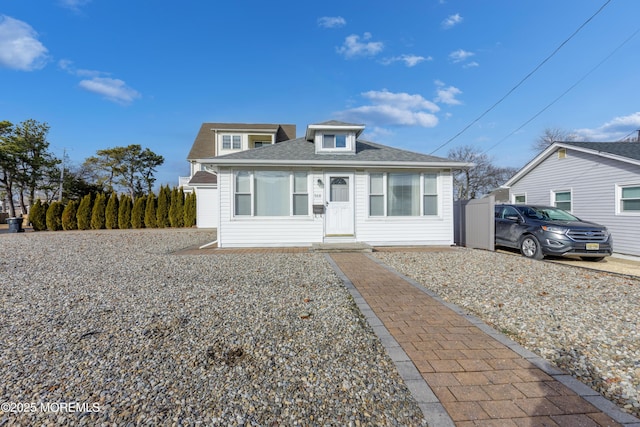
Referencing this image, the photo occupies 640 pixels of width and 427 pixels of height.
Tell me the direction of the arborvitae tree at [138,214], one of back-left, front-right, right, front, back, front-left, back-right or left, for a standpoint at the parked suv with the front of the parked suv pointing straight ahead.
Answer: back-right

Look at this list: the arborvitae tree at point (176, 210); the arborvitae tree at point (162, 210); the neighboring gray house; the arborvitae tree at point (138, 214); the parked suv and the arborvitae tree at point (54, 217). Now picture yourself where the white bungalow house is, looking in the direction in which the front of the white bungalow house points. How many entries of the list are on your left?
2

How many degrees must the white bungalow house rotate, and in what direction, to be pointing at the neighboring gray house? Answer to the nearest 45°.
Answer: approximately 90° to its left

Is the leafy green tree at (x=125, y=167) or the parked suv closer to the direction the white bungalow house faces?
the parked suv

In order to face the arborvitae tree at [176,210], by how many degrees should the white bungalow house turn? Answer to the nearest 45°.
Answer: approximately 135° to its right

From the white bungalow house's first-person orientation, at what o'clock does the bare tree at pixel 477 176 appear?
The bare tree is roughly at 7 o'clock from the white bungalow house.

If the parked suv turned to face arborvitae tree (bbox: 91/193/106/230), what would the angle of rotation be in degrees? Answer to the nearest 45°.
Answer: approximately 135° to its right

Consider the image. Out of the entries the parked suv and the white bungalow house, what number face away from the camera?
0

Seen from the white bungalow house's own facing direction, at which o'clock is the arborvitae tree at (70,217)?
The arborvitae tree is roughly at 4 o'clock from the white bungalow house.

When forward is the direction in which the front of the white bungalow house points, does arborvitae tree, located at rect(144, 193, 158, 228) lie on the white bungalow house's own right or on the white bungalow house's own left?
on the white bungalow house's own right

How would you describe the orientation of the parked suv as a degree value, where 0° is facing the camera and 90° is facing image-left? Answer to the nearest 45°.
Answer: approximately 315°

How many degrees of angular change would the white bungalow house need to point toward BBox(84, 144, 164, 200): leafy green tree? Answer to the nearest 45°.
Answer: approximately 135° to its right
